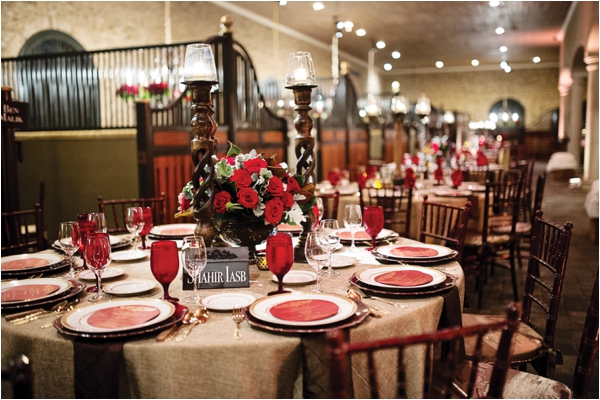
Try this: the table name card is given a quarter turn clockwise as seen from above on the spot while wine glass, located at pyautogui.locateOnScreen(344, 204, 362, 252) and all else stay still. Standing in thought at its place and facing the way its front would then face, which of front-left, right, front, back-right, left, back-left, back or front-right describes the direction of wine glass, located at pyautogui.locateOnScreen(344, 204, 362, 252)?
back-right

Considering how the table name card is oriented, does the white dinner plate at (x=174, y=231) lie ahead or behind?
behind

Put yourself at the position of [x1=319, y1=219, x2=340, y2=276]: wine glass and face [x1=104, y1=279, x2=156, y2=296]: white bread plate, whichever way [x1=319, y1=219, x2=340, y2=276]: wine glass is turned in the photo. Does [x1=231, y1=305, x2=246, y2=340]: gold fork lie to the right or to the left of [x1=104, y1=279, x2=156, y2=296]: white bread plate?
left

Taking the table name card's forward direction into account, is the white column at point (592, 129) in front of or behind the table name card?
behind

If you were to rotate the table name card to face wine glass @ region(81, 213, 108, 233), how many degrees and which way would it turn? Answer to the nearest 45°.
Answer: approximately 135° to its right

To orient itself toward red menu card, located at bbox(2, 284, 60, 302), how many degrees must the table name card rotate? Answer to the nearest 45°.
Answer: approximately 90° to its right

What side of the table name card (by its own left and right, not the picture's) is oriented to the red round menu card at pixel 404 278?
left

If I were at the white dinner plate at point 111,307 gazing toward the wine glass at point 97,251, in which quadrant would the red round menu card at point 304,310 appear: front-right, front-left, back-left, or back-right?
back-right

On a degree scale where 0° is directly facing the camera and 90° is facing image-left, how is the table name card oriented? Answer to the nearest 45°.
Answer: approximately 0°

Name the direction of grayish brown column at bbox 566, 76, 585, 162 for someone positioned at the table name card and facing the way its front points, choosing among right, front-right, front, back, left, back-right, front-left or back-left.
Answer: back-left
